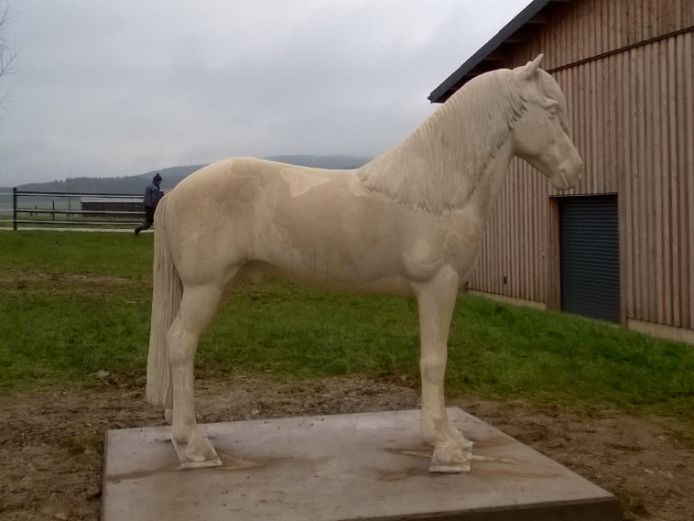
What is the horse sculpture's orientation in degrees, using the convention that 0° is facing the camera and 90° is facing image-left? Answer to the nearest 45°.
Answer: approximately 270°

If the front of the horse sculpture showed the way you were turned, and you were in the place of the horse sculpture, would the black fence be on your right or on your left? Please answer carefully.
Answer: on your left

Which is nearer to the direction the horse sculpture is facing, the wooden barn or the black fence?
the wooden barn
